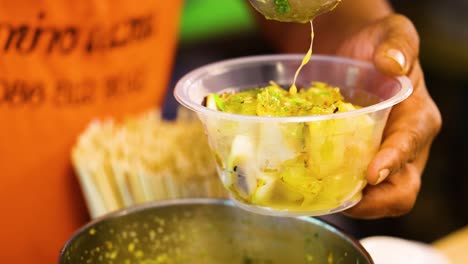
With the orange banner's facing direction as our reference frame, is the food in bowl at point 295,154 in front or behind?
in front

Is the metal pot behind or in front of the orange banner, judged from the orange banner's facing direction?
in front

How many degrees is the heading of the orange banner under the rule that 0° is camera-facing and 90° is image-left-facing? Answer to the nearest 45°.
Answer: approximately 0°

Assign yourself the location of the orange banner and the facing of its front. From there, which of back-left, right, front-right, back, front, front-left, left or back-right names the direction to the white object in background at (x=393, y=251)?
front-left

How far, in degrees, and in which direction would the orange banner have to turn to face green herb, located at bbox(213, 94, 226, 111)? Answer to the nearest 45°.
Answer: approximately 45° to its left

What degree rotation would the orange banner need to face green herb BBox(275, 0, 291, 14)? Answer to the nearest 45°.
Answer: approximately 45° to its left
